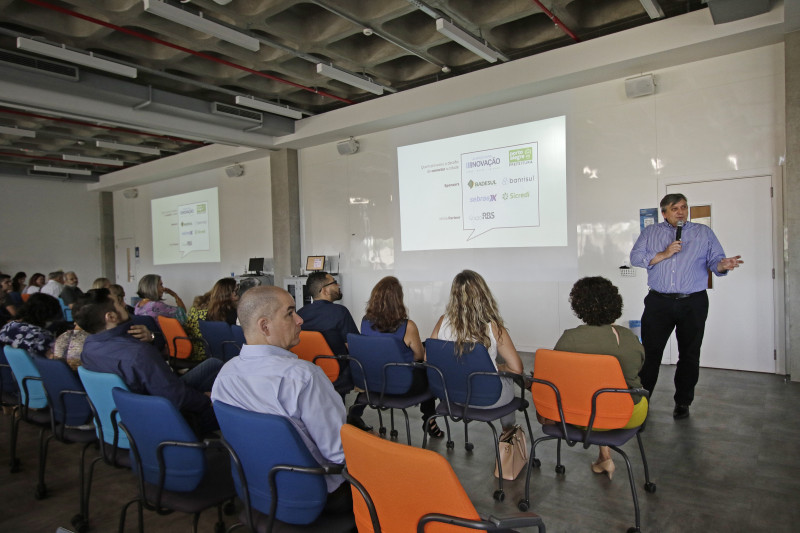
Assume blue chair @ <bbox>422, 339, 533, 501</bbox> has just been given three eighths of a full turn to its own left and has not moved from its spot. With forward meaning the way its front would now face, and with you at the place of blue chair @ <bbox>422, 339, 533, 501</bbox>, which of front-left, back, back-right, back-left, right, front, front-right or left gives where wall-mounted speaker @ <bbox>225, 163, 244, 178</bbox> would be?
front-right

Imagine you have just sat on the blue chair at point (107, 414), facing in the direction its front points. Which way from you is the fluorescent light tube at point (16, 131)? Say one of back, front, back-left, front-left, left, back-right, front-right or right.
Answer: front-left

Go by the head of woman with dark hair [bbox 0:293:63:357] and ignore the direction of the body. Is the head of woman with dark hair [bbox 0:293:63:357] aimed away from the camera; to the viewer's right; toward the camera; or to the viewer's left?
away from the camera

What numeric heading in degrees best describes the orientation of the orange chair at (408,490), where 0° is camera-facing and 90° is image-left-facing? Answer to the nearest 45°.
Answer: approximately 225°

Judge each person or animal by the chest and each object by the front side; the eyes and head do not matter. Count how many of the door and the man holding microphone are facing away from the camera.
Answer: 0

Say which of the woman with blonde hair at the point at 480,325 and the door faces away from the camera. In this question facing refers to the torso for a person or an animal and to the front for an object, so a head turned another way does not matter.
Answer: the woman with blonde hair

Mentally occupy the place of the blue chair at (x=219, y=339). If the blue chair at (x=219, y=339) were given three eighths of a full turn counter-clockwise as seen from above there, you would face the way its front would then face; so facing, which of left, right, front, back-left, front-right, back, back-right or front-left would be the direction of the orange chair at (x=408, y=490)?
left

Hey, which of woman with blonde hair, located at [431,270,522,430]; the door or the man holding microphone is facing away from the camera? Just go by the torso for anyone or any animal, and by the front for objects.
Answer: the woman with blonde hair

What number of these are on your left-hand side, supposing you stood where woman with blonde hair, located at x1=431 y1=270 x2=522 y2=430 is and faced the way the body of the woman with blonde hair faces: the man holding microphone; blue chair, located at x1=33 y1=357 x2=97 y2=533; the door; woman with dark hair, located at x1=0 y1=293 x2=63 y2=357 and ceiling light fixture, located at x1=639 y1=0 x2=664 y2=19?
2

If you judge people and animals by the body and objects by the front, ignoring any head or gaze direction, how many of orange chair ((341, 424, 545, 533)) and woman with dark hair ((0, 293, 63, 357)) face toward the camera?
0

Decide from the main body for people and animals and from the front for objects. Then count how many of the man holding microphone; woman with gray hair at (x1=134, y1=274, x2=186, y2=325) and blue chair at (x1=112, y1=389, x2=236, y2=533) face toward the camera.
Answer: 1

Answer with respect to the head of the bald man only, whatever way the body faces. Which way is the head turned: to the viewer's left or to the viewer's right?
to the viewer's right

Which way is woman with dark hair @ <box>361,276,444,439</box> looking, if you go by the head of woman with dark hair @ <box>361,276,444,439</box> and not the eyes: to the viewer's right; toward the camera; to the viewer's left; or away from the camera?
away from the camera

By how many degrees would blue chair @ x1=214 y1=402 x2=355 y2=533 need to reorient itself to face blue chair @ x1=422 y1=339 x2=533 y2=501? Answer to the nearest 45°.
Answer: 0° — it already faces it

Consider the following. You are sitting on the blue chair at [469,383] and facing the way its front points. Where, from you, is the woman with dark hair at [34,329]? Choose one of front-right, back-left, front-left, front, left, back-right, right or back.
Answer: back-left
